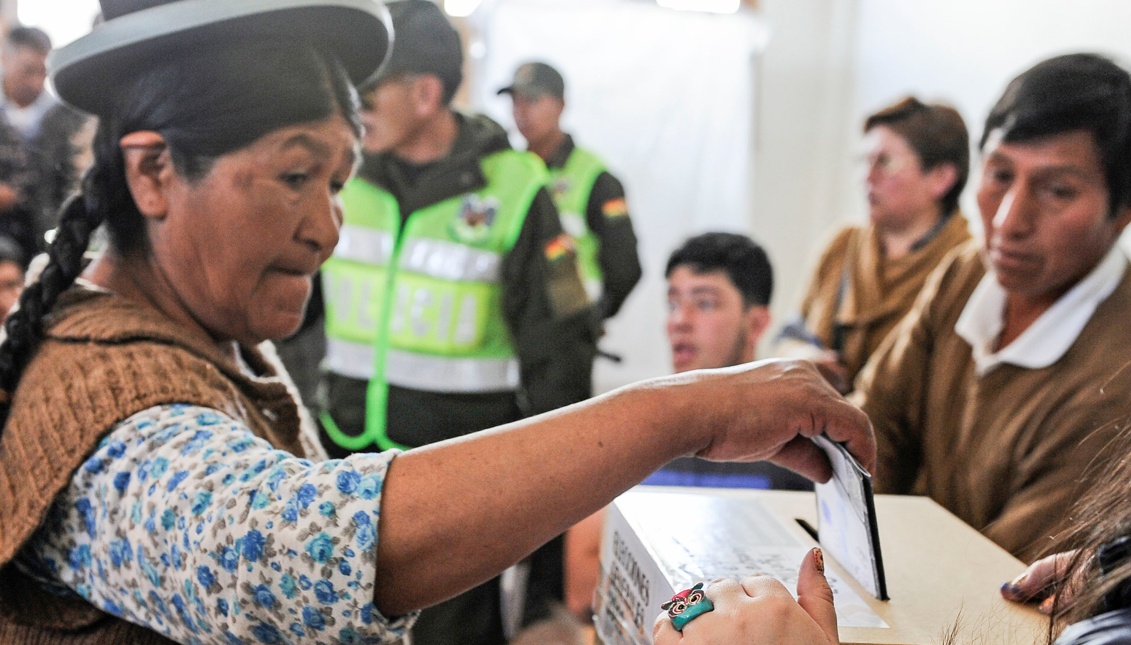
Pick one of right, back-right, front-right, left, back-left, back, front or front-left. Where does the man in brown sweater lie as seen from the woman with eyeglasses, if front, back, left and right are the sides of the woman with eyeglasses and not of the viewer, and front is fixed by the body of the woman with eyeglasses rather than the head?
front-left

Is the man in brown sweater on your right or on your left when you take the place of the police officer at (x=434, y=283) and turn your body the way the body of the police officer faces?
on your left

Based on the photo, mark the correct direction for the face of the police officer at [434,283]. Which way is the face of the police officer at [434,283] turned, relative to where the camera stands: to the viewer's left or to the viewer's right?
to the viewer's left

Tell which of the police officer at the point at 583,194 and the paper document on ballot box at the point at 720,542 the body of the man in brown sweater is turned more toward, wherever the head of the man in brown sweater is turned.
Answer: the paper document on ballot box

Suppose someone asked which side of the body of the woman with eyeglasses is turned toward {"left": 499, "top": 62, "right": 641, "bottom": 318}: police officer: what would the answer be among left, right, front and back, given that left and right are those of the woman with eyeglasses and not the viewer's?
right

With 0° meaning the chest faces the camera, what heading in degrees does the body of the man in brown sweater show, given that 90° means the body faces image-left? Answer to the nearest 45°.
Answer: approximately 45°

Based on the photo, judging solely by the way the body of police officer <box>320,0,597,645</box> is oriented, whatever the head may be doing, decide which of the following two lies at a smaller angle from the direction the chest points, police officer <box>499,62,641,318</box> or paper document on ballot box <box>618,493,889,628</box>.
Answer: the paper document on ballot box

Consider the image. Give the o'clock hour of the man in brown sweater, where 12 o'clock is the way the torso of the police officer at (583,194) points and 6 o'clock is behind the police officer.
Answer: The man in brown sweater is roughly at 10 o'clock from the police officer.
